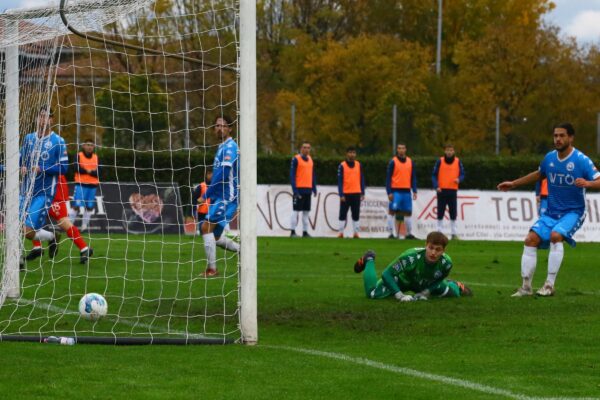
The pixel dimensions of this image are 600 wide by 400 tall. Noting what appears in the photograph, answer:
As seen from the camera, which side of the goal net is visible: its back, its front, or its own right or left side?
right

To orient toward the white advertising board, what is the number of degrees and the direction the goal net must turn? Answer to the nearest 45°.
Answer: approximately 45° to its left

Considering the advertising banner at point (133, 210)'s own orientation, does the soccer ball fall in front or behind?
in front

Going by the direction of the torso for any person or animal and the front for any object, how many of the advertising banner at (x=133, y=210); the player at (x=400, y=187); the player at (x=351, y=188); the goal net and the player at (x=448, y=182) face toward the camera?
4

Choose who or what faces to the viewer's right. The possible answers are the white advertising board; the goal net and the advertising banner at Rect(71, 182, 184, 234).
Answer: the goal net

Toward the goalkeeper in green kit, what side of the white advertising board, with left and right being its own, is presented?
front

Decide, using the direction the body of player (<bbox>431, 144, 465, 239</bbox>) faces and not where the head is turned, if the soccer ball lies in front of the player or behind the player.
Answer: in front

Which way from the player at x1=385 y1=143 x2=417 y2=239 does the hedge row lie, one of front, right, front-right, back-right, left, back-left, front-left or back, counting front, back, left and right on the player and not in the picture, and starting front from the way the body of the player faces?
back

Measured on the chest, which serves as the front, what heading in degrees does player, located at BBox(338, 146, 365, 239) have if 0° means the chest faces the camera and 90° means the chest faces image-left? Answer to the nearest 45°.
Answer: approximately 0°

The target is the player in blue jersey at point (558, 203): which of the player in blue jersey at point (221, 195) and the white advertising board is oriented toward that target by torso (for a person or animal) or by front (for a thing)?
the white advertising board

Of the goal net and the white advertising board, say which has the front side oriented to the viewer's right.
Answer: the goal net

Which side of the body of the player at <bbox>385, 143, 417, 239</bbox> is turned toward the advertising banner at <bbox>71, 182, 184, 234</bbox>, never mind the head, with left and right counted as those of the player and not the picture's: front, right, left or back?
right
